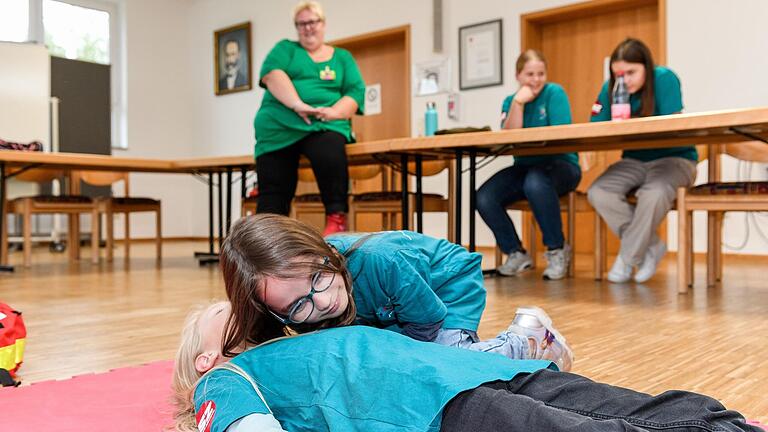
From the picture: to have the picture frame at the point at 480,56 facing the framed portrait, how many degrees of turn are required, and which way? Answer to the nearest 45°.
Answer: approximately 90° to its right

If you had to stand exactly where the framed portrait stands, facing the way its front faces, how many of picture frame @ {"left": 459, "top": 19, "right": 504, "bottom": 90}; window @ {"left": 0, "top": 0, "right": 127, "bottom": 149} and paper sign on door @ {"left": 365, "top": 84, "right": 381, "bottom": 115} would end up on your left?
2

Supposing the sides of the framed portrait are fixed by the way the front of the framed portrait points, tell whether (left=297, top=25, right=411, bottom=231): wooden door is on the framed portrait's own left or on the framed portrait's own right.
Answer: on the framed portrait's own left

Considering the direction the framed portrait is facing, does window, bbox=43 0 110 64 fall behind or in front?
in front

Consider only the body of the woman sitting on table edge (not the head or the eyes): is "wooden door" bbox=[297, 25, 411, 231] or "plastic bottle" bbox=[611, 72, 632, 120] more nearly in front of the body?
the plastic bottle

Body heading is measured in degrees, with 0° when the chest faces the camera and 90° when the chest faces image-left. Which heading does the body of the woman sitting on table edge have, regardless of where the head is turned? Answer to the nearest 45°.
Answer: approximately 0°

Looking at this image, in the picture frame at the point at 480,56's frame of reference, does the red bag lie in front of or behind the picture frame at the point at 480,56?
in front

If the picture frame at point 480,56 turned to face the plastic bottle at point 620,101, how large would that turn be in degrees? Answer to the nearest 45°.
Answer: approximately 45° to its left

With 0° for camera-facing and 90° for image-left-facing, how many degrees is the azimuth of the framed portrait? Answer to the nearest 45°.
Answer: approximately 45°

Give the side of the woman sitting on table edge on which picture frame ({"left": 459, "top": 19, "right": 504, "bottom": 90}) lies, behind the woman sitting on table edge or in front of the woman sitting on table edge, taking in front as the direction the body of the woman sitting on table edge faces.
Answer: behind

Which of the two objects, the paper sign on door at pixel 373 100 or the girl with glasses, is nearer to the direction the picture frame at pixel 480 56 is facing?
the girl with glasses

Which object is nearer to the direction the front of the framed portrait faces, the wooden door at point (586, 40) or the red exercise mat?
the red exercise mat

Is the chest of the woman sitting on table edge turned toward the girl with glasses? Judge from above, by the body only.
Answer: yes
